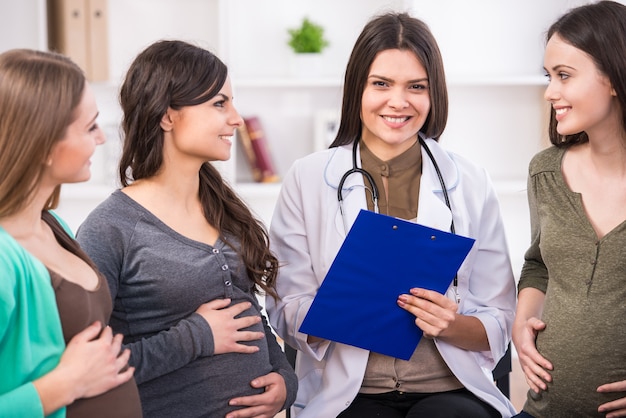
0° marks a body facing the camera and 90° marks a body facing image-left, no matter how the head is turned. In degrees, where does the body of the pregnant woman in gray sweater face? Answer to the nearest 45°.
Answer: approximately 315°

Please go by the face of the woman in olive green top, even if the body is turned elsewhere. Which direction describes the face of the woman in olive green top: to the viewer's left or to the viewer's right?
to the viewer's left

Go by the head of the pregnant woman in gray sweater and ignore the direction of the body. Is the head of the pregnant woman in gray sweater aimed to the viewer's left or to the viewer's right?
to the viewer's right

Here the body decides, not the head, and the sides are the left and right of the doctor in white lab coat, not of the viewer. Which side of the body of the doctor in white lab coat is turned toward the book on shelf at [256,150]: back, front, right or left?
back

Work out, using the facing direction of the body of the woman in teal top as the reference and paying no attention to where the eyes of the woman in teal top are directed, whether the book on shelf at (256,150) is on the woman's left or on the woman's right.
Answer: on the woman's left

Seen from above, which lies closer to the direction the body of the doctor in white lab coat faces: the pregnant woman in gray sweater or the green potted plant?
the pregnant woman in gray sweater

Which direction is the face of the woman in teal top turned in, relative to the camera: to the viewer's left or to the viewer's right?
to the viewer's right

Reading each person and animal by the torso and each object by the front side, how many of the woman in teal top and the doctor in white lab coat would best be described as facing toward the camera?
1

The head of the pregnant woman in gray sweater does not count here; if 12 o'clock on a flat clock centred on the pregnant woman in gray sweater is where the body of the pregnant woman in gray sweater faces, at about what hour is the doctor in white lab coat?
The doctor in white lab coat is roughly at 10 o'clock from the pregnant woman in gray sweater.

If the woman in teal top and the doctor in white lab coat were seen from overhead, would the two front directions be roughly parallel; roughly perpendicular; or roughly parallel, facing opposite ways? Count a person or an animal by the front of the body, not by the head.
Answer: roughly perpendicular

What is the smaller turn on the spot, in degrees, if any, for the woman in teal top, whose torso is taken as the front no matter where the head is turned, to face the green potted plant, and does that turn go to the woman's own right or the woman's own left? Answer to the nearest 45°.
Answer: approximately 45° to the woman's own left

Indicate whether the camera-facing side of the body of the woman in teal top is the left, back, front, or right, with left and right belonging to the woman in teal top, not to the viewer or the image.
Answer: right
